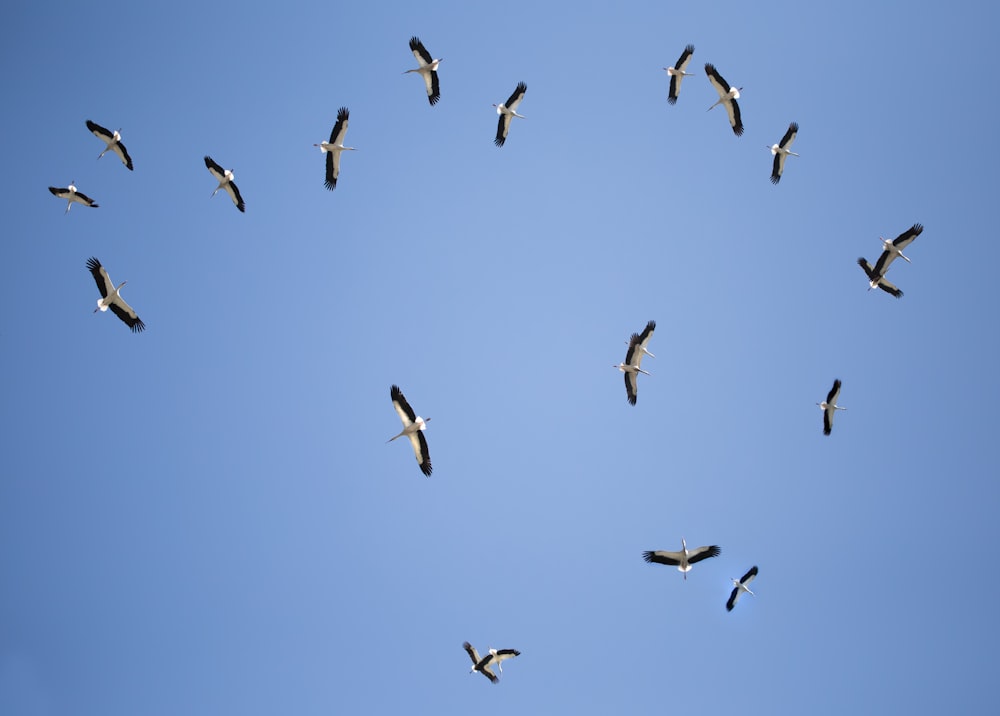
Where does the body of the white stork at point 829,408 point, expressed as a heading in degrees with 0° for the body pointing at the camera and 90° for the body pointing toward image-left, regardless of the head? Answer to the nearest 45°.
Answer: approximately 270°

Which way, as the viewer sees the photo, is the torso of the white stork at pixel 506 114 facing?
to the viewer's right

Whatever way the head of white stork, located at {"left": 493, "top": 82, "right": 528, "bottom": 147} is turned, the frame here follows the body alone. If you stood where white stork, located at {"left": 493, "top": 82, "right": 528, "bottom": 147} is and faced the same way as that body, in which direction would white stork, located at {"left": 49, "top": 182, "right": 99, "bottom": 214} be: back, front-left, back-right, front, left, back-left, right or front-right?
back

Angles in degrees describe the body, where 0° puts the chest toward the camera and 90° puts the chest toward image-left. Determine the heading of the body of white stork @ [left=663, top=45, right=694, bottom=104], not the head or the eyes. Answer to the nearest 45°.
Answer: approximately 270°

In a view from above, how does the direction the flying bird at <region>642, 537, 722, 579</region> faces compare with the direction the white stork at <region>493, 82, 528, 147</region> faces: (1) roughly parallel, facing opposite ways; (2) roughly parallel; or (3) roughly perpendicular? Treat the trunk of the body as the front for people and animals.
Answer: roughly perpendicular
